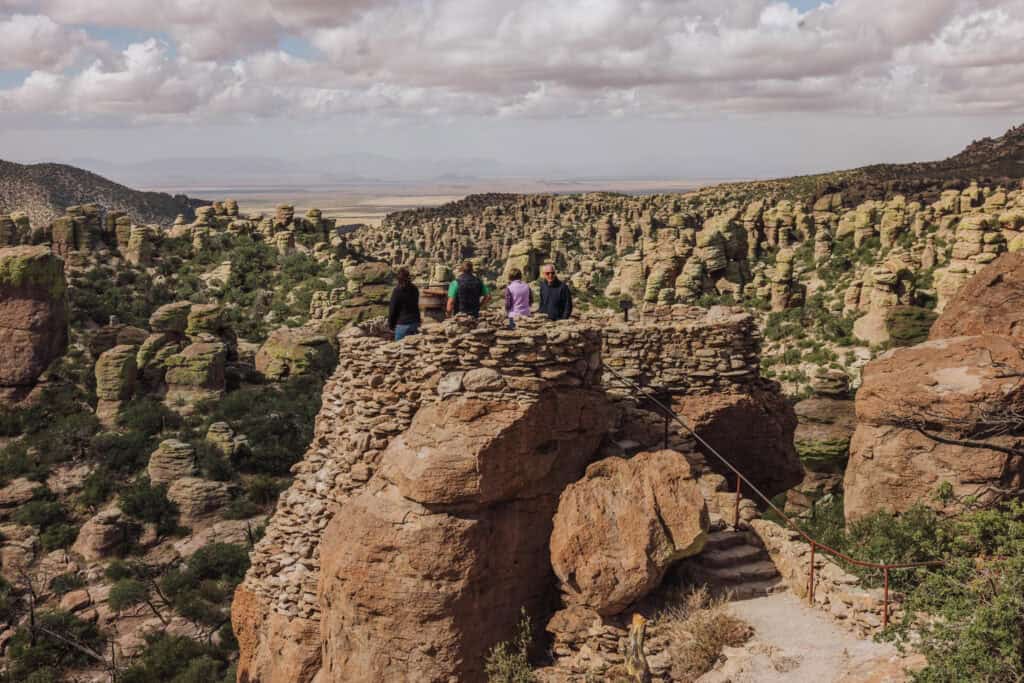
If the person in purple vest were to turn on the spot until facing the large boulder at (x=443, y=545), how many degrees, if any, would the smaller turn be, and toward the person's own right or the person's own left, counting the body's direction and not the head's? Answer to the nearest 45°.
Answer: approximately 180°

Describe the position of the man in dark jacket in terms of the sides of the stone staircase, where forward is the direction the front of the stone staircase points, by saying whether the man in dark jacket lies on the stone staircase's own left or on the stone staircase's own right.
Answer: on the stone staircase's own right

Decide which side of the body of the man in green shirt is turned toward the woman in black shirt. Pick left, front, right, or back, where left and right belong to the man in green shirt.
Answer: left

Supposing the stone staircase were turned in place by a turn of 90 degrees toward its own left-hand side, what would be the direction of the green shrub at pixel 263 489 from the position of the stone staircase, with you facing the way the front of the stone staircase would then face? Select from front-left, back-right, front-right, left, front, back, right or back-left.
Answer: back-left

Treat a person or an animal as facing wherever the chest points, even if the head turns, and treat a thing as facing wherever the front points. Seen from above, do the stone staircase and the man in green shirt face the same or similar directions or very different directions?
very different directions

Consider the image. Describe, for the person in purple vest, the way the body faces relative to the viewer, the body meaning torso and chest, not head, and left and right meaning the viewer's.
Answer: facing away from the viewer

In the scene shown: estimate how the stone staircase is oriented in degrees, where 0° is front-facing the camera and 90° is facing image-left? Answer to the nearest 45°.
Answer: approximately 0°

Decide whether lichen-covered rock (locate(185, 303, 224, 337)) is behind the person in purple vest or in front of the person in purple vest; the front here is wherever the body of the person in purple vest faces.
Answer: in front

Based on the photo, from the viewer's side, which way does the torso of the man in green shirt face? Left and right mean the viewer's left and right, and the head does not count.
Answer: facing away from the viewer

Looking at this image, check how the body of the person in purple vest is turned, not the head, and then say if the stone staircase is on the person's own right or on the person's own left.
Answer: on the person's own right

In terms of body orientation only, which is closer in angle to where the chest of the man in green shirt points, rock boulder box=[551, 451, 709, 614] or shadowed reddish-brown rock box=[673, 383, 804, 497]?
the shadowed reddish-brown rock
